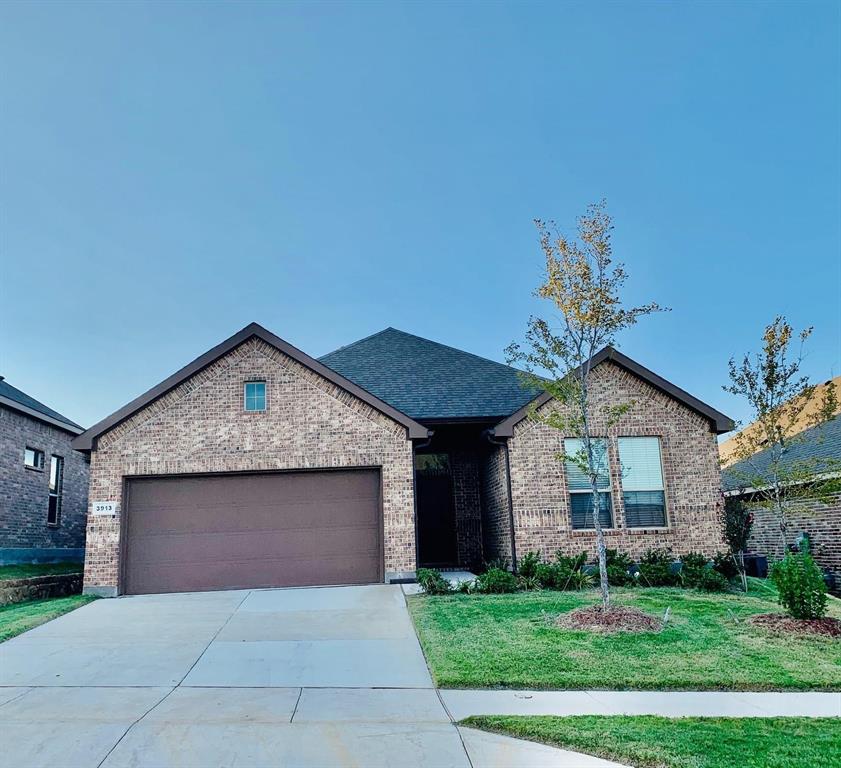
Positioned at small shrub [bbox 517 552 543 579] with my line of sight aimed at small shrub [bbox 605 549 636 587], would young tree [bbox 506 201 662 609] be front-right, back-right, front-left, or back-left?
front-right

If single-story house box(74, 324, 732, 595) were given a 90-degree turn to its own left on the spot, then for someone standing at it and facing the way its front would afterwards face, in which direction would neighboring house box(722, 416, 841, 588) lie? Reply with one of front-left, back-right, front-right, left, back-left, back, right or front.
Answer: front

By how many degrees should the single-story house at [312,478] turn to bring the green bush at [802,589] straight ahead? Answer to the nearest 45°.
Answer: approximately 45° to its left

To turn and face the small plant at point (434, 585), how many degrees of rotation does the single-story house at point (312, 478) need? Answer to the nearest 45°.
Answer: approximately 45° to its left

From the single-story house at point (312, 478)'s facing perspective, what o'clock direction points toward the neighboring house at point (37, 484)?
The neighboring house is roughly at 4 o'clock from the single-story house.

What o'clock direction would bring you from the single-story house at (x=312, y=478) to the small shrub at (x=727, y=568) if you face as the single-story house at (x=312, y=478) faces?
The small shrub is roughly at 9 o'clock from the single-story house.

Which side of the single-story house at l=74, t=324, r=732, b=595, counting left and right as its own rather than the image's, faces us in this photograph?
front

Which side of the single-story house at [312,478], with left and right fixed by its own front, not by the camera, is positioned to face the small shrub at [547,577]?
front

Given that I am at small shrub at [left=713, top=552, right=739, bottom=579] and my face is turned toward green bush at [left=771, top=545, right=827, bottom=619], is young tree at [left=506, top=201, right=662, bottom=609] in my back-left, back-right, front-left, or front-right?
front-right

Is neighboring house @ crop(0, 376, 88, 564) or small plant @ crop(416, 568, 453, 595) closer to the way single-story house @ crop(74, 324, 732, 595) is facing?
the small plant

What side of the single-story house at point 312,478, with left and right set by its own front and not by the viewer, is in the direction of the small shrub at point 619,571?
left
